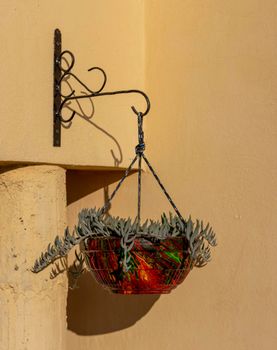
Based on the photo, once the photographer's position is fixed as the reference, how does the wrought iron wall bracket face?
facing to the right of the viewer
